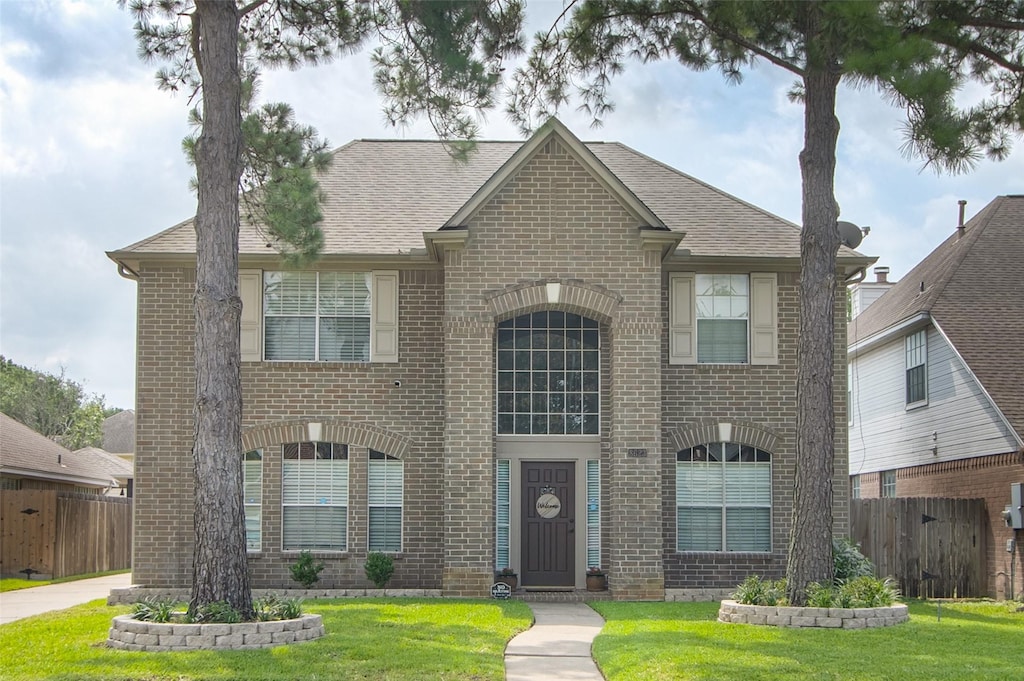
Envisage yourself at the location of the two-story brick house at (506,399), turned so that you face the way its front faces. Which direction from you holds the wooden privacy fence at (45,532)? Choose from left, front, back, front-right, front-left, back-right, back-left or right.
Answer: back-right

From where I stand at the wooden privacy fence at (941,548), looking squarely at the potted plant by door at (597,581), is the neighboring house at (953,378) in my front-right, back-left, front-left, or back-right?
back-right

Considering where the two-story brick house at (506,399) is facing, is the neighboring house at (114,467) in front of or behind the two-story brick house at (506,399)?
behind

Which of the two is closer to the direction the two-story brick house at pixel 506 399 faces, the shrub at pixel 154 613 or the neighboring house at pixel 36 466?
the shrub

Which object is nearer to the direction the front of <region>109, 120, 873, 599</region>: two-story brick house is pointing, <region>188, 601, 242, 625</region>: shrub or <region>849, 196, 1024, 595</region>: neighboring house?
the shrub

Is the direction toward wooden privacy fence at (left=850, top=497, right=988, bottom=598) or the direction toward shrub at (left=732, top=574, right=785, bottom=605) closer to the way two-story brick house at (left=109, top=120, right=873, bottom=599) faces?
the shrub

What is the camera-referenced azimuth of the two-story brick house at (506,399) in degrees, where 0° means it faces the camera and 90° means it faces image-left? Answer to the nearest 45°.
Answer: approximately 0°
